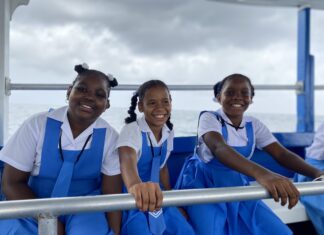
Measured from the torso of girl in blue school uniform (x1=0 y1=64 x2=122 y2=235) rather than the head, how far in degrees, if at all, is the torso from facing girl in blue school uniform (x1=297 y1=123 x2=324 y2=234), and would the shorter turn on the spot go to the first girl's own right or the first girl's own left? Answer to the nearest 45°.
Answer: approximately 90° to the first girl's own left

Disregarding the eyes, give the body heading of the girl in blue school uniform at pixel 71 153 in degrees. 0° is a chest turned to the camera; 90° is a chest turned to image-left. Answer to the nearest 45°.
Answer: approximately 0°

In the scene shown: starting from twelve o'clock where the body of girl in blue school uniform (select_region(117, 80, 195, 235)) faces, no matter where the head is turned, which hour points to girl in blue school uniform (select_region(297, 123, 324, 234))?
girl in blue school uniform (select_region(297, 123, 324, 234)) is roughly at 10 o'clock from girl in blue school uniform (select_region(117, 80, 195, 235)).
